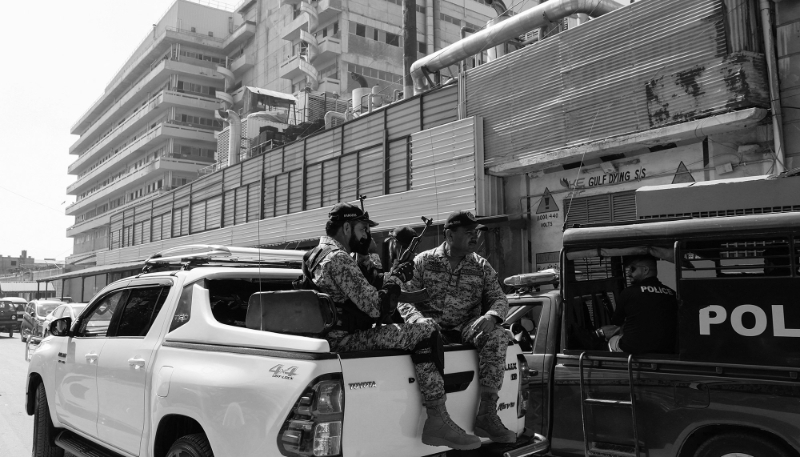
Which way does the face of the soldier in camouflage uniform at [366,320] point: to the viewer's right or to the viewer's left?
to the viewer's right

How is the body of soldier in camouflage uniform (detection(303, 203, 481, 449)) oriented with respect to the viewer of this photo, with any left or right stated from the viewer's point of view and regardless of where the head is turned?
facing to the right of the viewer

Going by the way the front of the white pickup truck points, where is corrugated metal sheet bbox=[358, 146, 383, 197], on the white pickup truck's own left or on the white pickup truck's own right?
on the white pickup truck's own right

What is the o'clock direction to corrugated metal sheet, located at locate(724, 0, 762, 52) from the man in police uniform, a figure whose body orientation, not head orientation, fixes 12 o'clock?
The corrugated metal sheet is roughly at 2 o'clock from the man in police uniform.

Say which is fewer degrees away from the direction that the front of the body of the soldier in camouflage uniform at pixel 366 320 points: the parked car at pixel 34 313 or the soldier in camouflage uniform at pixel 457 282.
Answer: the soldier in camouflage uniform

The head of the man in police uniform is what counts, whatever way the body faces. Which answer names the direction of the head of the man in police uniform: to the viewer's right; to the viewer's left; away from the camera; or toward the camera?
to the viewer's left

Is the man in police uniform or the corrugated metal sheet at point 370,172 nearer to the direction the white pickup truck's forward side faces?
the corrugated metal sheet

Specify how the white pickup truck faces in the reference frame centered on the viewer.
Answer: facing away from the viewer and to the left of the viewer

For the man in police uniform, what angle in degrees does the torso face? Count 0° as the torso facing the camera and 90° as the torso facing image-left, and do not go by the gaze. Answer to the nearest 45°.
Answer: approximately 135°
